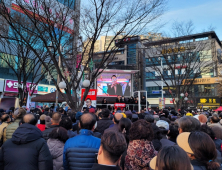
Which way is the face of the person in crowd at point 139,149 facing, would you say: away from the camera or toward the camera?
away from the camera

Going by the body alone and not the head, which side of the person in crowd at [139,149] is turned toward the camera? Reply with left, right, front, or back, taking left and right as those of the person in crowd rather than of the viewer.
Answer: back

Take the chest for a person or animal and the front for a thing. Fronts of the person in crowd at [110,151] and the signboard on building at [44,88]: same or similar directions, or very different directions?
very different directions

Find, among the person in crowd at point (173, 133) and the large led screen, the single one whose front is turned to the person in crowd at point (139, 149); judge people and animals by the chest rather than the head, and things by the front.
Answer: the large led screen

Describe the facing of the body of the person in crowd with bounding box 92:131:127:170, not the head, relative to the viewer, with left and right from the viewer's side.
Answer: facing away from the viewer and to the left of the viewer

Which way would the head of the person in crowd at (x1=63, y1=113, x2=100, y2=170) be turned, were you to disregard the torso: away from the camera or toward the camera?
away from the camera

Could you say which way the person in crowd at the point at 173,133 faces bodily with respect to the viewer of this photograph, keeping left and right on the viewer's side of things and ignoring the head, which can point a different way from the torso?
facing away from the viewer

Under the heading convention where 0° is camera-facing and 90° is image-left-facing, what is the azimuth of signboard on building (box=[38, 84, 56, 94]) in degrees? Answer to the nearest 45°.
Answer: approximately 0°

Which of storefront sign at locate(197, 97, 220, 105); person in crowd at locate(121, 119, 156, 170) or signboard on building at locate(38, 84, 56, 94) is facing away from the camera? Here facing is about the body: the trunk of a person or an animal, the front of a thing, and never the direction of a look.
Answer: the person in crowd

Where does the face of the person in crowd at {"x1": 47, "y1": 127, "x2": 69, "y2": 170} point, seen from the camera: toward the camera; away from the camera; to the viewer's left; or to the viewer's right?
away from the camera

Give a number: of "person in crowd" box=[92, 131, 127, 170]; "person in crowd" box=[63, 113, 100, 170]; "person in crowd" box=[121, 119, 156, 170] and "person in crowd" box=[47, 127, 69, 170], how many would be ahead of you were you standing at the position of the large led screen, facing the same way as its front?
4
